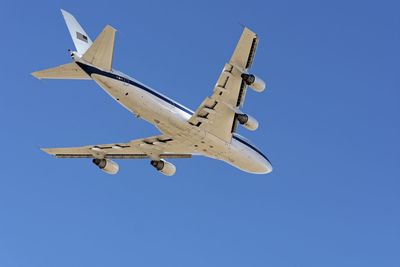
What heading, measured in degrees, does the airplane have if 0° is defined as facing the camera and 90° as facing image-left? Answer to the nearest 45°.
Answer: approximately 225°
